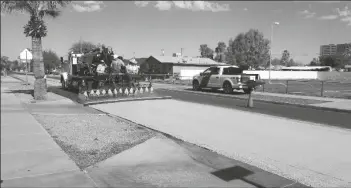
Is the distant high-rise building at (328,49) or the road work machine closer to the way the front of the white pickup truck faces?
the road work machine

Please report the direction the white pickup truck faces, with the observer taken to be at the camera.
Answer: facing away from the viewer and to the left of the viewer

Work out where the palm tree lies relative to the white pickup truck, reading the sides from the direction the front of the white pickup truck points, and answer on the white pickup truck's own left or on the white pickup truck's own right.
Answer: on the white pickup truck's own left
